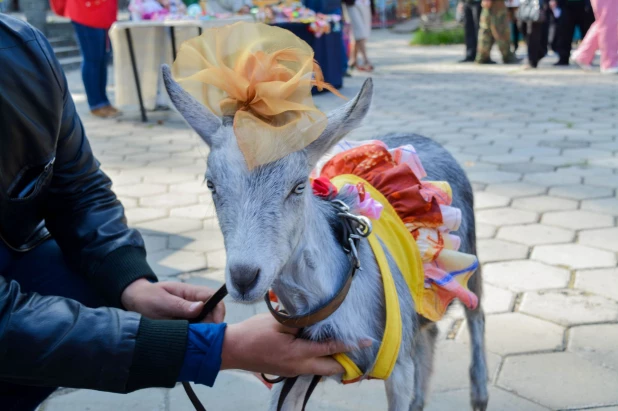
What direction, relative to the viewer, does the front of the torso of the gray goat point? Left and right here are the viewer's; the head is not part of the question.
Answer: facing the viewer and to the left of the viewer

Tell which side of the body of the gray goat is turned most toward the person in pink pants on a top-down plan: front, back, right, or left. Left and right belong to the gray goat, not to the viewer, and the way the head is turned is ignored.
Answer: back

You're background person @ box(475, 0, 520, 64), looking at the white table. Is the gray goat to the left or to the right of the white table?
left

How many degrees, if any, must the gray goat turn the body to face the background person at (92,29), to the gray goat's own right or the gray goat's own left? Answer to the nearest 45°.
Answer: approximately 135° to the gray goat's own right

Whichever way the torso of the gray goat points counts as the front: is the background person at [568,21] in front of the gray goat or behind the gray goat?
behind

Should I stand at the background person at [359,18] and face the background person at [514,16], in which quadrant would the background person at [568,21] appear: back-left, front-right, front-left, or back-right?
front-right

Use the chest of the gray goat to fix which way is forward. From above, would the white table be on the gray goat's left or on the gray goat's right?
on the gray goat's right

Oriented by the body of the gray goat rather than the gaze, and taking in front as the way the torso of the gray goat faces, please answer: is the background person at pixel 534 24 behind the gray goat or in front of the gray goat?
behind

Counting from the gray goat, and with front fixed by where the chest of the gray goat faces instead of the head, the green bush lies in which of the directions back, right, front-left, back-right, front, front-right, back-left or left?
back-right

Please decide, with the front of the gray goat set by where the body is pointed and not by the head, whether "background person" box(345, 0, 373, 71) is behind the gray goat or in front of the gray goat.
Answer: behind
